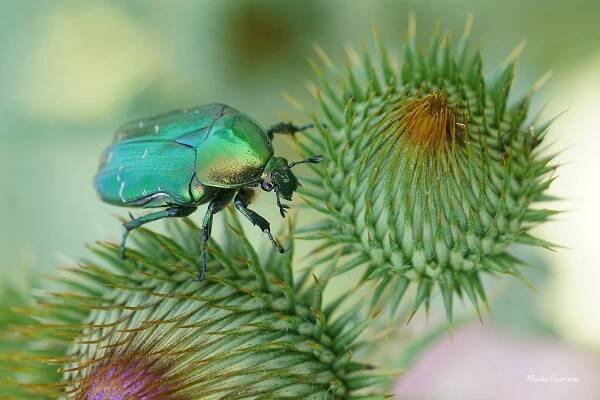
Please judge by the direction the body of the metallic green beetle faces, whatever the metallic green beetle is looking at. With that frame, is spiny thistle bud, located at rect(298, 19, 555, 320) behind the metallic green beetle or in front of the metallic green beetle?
in front

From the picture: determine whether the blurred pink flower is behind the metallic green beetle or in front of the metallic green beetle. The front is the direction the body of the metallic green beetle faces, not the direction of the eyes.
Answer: in front

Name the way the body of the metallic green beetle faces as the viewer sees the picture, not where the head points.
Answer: to the viewer's right
